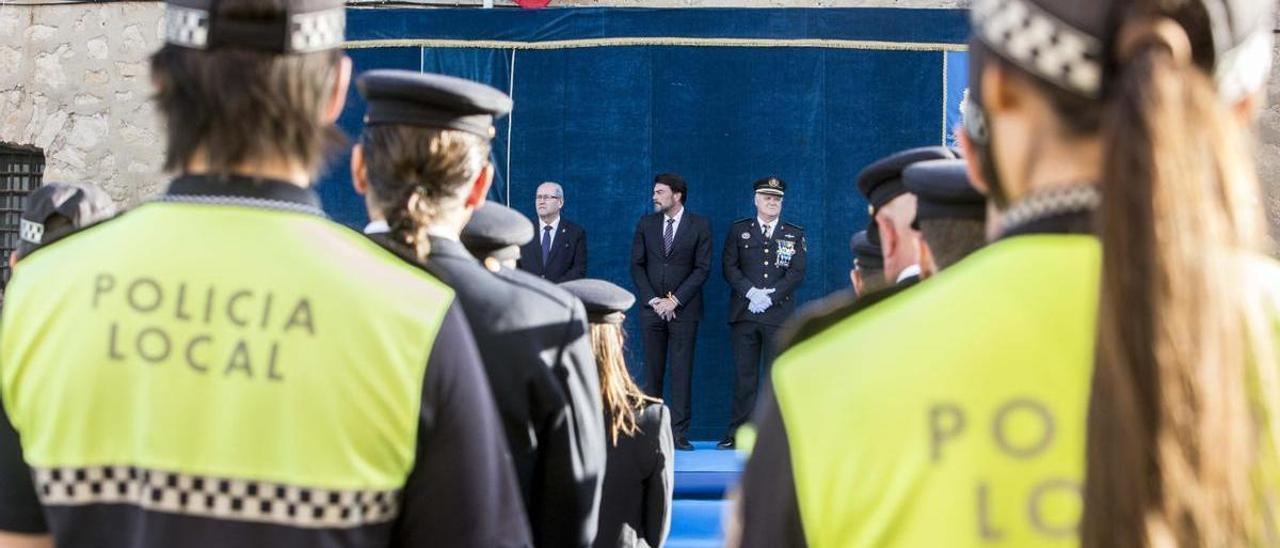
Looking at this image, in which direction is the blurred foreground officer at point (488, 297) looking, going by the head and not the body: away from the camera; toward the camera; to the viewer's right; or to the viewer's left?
away from the camera

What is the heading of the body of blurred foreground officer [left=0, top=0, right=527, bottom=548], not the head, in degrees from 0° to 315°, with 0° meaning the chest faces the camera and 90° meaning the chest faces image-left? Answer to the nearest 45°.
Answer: approximately 180°

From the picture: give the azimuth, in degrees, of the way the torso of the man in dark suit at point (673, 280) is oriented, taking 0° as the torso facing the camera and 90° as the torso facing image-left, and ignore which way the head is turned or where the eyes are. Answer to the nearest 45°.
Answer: approximately 0°

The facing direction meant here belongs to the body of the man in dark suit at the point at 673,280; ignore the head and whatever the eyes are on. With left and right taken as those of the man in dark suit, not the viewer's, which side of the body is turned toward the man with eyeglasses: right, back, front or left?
right

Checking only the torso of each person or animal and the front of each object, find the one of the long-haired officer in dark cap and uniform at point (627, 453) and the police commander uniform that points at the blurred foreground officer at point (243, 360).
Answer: the police commander uniform

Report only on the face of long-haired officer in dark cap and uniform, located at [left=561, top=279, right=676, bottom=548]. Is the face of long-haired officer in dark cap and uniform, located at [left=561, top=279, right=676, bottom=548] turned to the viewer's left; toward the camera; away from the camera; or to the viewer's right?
away from the camera

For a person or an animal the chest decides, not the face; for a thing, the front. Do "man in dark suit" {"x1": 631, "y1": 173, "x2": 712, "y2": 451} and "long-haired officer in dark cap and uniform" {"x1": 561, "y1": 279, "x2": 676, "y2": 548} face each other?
yes

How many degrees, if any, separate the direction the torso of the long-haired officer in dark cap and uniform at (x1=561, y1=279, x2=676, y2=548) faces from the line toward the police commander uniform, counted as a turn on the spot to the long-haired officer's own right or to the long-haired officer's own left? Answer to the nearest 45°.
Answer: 0° — they already face it

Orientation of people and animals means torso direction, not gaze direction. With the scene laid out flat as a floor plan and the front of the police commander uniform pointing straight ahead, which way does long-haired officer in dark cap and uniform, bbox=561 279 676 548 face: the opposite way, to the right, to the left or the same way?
the opposite way

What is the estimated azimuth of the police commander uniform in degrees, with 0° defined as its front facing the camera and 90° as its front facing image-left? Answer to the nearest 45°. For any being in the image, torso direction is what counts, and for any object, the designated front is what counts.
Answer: approximately 0°

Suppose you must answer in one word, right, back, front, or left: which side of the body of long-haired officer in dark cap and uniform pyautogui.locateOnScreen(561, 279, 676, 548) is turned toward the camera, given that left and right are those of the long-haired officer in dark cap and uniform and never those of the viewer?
back

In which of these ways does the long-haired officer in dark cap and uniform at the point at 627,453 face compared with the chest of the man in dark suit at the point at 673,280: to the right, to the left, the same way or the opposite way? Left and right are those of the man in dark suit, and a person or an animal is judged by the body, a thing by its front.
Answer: the opposite way
